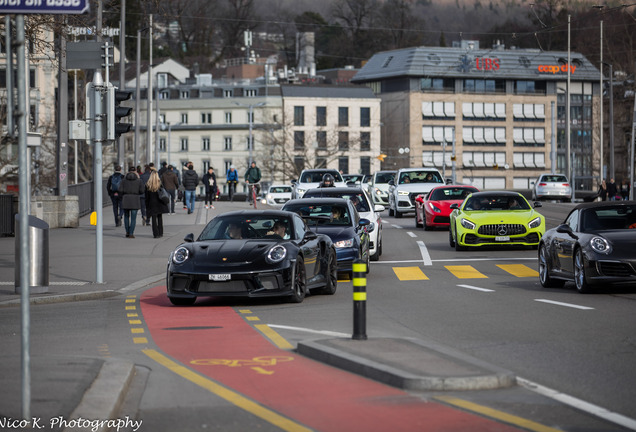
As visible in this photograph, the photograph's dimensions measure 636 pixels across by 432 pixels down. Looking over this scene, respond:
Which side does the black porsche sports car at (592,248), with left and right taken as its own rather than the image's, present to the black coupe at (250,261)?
right

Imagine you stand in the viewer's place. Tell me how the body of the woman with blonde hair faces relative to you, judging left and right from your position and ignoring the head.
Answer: facing away from the viewer

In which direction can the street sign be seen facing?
toward the camera

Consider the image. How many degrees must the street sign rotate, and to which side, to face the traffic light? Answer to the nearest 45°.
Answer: approximately 180°

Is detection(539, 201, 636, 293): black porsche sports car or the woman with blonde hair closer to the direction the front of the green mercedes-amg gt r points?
the black porsche sports car

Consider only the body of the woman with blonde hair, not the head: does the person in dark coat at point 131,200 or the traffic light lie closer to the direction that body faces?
the person in dark coat

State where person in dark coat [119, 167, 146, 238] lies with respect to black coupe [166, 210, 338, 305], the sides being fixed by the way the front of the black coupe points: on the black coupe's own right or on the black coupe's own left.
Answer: on the black coupe's own right

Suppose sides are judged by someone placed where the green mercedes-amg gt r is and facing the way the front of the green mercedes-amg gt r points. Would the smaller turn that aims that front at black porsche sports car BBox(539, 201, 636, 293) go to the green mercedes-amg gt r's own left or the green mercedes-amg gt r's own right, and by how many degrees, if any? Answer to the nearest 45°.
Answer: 0° — it already faces it
